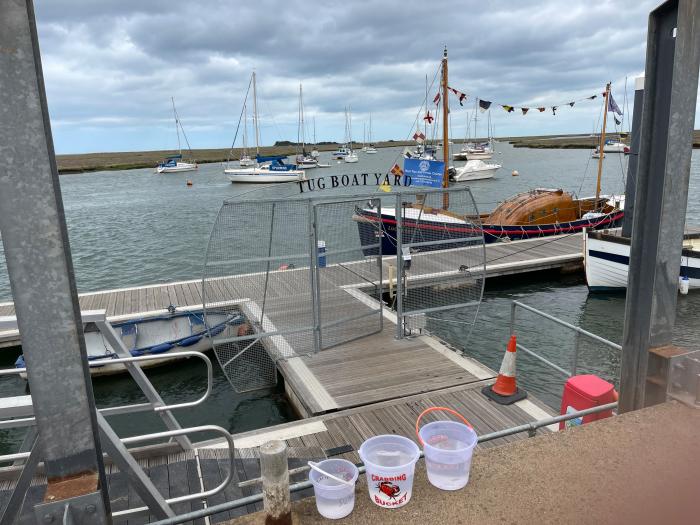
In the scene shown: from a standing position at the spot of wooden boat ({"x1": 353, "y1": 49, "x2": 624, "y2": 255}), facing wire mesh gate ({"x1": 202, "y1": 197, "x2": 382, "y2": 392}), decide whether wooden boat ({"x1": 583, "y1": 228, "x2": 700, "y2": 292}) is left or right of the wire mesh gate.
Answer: left

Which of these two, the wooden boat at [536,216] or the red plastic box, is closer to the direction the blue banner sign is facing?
the red plastic box

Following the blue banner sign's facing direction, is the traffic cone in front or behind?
in front

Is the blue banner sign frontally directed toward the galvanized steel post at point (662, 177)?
yes

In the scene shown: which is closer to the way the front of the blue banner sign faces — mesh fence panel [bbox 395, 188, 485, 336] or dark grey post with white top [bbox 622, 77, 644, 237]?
the mesh fence panel

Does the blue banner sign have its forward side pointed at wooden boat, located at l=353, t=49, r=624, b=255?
no

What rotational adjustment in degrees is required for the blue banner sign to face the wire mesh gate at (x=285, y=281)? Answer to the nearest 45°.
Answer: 0° — it already faces it

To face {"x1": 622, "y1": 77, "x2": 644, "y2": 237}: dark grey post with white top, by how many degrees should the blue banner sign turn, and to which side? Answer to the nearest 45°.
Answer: approximately 90° to its left

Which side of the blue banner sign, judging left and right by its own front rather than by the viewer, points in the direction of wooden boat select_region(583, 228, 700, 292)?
left

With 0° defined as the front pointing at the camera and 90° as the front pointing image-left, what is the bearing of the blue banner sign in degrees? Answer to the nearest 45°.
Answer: approximately 0°

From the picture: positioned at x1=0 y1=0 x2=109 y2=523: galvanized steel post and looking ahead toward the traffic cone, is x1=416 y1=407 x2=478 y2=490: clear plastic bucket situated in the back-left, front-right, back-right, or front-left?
front-right

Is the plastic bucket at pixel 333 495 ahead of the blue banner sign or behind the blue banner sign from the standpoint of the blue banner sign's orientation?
ahead

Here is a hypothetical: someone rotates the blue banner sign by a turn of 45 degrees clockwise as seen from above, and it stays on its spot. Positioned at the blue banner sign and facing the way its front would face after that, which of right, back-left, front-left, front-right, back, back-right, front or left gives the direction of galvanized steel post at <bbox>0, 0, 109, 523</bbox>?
front-left

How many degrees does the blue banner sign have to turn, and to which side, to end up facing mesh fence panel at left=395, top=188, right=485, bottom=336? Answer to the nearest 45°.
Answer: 0° — it already faces it

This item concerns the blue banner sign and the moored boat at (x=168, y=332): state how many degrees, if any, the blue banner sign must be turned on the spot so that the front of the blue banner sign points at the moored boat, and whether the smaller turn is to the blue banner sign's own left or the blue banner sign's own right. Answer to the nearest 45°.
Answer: approximately 45° to the blue banner sign's own right

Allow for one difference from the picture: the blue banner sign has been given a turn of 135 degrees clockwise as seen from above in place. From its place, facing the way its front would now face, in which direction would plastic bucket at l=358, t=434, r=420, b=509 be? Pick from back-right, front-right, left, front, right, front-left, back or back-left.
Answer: back-left
